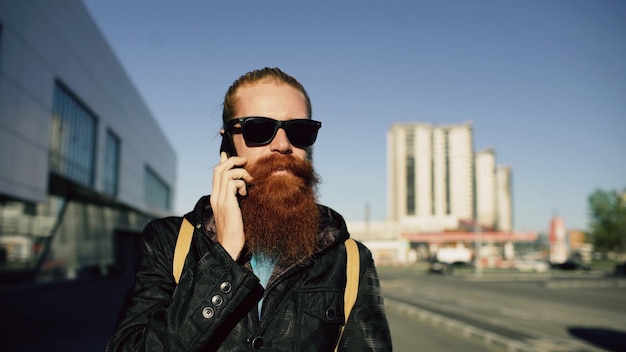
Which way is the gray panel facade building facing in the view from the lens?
facing the viewer and to the right of the viewer

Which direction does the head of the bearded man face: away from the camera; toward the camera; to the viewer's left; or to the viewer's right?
toward the camera

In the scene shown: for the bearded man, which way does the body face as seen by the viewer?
toward the camera
